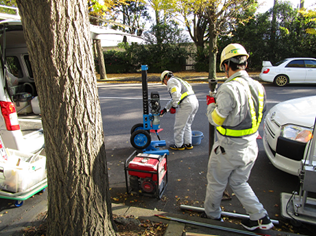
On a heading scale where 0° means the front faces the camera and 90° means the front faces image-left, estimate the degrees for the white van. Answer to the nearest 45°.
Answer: approximately 135°

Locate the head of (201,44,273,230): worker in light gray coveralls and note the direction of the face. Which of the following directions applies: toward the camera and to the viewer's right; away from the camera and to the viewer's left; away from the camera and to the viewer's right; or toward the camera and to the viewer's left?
away from the camera and to the viewer's left

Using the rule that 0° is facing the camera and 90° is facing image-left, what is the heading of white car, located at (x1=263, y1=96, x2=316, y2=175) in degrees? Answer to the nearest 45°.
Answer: approximately 45°

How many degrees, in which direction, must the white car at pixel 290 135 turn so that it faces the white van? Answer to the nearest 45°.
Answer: approximately 45° to its right

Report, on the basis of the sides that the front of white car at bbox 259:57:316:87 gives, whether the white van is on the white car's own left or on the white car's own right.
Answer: on the white car's own right

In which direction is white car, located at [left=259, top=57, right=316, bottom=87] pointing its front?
to the viewer's right

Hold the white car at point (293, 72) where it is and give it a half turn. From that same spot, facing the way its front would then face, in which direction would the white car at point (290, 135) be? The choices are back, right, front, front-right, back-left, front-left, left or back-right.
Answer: left

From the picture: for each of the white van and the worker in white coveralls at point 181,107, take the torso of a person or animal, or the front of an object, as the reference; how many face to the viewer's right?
0

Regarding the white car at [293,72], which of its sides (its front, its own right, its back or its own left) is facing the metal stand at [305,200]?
right

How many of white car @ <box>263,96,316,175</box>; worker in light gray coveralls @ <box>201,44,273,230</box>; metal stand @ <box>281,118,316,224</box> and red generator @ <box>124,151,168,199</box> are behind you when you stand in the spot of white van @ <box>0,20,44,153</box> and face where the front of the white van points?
4

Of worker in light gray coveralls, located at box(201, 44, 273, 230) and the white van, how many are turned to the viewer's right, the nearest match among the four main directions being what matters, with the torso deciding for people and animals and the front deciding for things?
0

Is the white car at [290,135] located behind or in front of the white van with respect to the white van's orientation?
behind

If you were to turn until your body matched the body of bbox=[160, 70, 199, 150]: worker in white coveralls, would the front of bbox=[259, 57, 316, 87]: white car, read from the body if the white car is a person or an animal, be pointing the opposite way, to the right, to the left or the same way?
the opposite way

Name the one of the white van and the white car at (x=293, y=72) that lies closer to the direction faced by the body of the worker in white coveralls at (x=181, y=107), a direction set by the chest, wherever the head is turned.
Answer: the white van

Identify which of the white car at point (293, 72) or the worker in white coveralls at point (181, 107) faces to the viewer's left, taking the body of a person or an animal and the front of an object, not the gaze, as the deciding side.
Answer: the worker in white coveralls

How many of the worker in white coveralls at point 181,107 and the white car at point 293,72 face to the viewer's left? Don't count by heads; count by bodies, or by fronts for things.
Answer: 1

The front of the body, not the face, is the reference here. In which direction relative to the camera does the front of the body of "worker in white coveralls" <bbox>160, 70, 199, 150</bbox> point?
to the viewer's left
